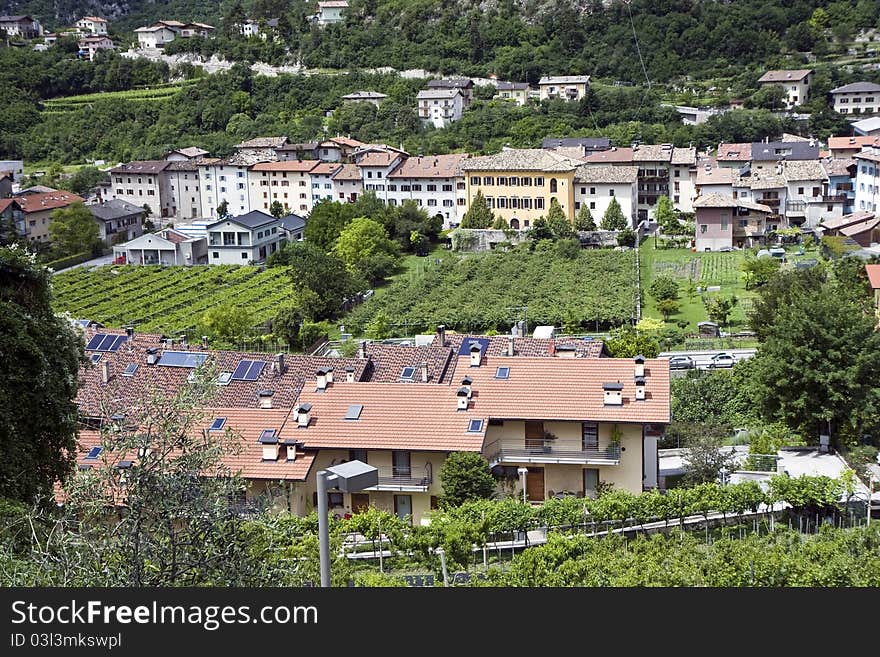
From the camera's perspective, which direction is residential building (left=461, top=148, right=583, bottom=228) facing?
toward the camera

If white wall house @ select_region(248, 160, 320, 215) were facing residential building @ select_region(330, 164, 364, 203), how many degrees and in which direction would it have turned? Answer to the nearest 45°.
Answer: approximately 45° to its left

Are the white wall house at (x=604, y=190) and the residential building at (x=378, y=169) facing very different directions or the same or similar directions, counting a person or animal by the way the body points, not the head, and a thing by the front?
same or similar directions

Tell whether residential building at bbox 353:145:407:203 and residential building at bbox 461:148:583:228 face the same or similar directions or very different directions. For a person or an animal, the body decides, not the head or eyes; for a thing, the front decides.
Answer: same or similar directions

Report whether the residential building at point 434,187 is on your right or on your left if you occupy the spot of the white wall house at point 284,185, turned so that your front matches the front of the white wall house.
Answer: on your left

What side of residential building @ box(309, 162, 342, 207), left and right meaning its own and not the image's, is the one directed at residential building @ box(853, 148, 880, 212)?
left

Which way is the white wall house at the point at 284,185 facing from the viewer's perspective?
toward the camera

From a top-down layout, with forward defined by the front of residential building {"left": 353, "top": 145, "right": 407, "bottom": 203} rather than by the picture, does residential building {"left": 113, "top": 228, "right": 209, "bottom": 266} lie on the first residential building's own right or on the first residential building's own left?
on the first residential building's own right

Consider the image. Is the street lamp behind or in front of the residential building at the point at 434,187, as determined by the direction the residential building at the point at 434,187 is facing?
in front

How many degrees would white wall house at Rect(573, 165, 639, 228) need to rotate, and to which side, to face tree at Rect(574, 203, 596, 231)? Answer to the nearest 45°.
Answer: approximately 45° to its right

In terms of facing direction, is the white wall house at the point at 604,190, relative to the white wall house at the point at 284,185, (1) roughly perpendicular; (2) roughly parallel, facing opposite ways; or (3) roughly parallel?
roughly parallel

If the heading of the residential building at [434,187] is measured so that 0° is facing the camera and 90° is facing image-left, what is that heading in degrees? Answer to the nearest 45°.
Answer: approximately 0°

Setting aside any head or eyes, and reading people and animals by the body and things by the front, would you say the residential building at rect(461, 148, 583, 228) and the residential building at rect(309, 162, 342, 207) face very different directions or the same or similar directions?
same or similar directions
